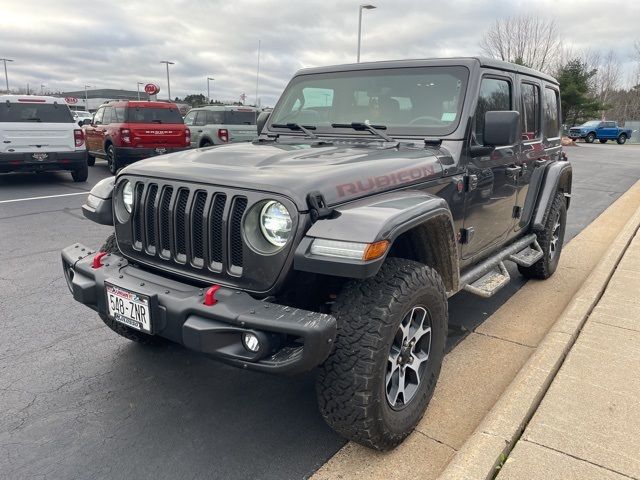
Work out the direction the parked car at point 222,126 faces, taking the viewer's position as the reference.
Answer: facing away from the viewer and to the left of the viewer

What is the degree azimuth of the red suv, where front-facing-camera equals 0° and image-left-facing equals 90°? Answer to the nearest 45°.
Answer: approximately 135°

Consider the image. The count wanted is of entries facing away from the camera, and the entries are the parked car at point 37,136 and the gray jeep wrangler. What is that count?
1

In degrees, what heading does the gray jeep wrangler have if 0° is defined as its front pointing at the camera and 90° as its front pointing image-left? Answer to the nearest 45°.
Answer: approximately 45°

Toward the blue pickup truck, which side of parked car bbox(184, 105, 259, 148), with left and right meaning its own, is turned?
right

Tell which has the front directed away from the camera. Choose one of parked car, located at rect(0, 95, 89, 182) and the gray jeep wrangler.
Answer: the parked car

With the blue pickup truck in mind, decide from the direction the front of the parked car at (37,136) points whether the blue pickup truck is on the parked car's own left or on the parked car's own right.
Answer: on the parked car's own right

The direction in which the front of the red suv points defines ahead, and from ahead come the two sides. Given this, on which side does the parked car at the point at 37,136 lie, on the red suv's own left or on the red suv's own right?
on the red suv's own left

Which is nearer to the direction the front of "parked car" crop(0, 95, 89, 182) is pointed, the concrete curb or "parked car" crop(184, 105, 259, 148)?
the parked car

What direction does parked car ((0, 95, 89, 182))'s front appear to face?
away from the camera

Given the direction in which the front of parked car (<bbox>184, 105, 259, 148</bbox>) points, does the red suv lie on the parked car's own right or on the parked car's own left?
on the parked car's own left

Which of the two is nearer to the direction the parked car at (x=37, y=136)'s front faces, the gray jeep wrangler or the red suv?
the red suv
